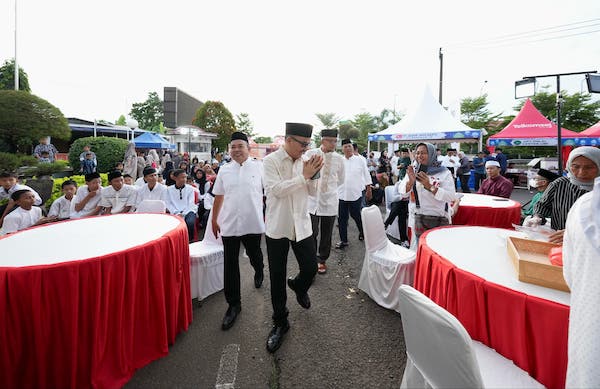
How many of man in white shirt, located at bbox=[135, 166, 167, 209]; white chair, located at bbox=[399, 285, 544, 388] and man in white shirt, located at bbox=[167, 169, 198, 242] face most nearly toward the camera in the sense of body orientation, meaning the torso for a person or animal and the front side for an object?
2

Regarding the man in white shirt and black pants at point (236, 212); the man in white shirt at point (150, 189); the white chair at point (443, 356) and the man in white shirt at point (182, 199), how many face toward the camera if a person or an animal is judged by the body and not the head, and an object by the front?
3

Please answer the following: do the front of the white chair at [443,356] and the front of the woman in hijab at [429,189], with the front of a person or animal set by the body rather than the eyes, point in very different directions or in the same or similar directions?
very different directions

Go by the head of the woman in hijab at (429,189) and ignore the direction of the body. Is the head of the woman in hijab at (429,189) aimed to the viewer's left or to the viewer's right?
to the viewer's left

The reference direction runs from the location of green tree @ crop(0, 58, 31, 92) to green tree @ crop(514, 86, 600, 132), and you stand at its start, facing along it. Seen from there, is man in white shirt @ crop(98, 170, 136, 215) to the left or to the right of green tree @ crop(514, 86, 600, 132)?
right

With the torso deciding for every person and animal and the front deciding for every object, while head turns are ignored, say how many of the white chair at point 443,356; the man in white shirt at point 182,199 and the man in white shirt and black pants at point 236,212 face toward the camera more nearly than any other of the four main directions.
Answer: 2

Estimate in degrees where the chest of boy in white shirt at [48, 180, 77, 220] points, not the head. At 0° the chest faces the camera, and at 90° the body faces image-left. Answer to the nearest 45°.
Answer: approximately 315°
